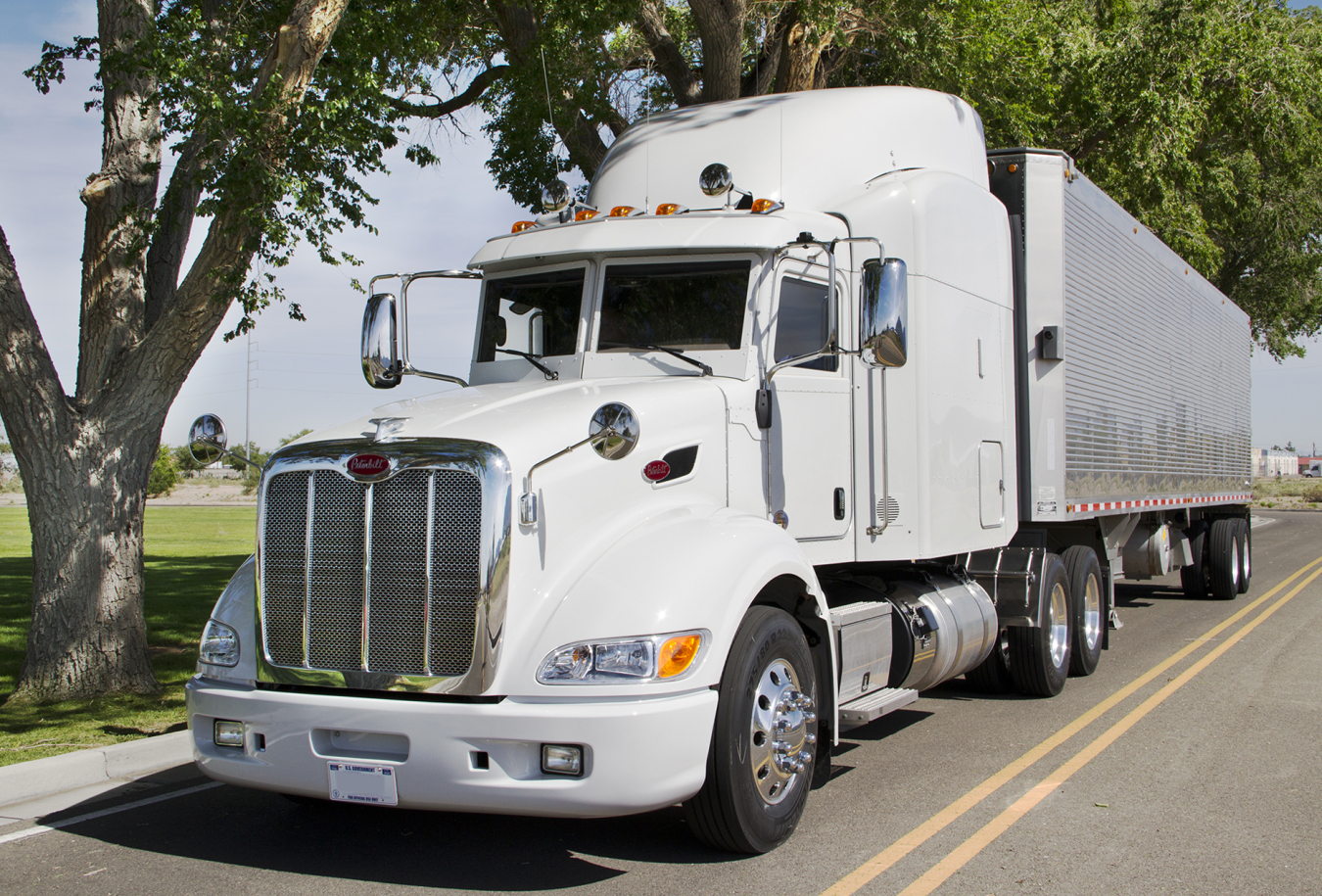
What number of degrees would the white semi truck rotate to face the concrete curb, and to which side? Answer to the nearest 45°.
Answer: approximately 45° to its right
